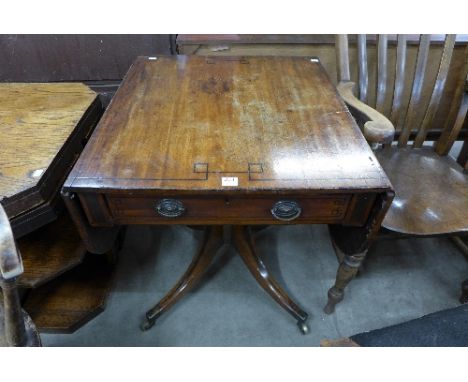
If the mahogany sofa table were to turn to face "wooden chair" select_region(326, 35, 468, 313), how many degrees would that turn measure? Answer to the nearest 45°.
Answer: approximately 135° to its left

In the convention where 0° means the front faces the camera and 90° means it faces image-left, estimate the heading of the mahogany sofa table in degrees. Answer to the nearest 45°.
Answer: approximately 0°
